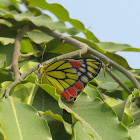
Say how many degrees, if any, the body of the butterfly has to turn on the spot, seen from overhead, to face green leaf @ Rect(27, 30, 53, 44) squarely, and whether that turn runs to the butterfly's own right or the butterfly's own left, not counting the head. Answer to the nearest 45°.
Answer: approximately 45° to the butterfly's own right

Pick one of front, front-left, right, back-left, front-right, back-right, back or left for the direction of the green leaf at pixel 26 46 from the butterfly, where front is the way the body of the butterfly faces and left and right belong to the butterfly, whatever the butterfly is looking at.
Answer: front-right

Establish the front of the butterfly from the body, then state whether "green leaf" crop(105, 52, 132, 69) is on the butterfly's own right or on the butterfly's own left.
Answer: on the butterfly's own right

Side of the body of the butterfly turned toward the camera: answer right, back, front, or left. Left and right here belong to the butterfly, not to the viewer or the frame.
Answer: left
